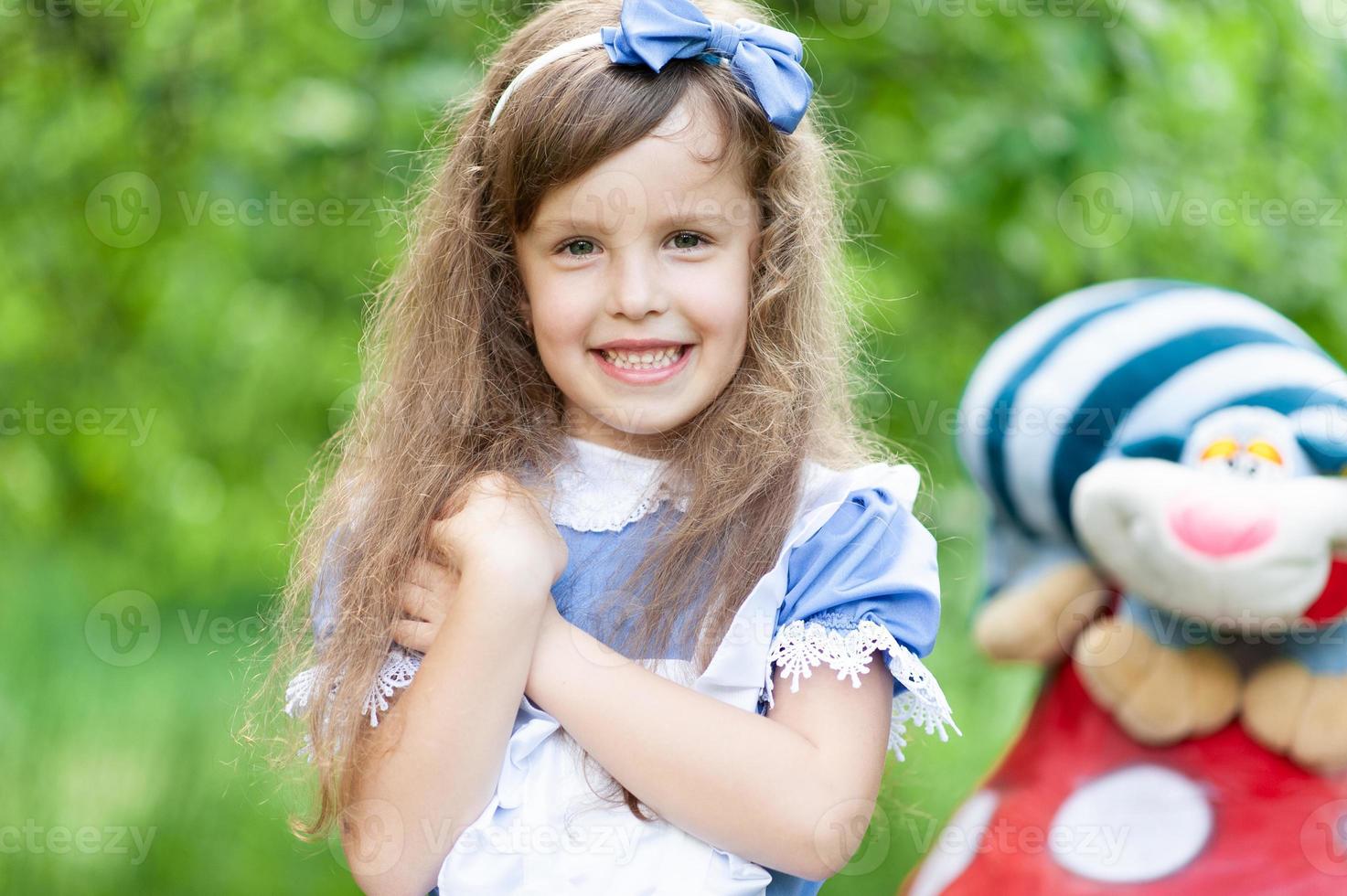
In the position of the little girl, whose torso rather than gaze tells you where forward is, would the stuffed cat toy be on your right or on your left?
on your left

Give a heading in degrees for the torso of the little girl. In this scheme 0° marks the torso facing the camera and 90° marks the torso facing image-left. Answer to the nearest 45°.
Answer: approximately 0°

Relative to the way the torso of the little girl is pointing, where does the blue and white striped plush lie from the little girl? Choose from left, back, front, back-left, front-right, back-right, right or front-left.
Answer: back-left
